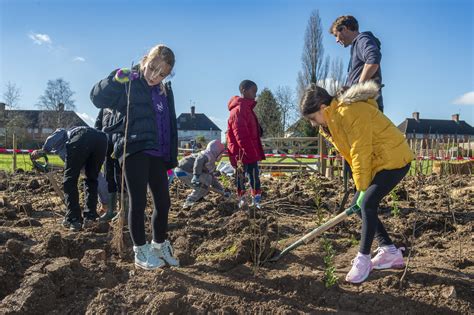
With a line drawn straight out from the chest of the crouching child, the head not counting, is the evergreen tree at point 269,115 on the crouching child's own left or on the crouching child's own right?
on the crouching child's own left

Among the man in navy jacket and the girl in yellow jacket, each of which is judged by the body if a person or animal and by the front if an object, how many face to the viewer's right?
0

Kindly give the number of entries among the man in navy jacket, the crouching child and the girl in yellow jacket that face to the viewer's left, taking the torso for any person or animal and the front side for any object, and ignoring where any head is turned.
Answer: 2

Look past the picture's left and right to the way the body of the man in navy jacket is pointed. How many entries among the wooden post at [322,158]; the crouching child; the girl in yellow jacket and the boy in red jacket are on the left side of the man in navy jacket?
1

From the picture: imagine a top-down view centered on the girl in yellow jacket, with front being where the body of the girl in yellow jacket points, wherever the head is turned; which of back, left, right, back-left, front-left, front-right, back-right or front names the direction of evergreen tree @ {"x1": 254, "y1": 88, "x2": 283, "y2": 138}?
right

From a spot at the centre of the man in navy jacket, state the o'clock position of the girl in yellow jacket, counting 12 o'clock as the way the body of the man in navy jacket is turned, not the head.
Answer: The girl in yellow jacket is roughly at 9 o'clock from the man in navy jacket.

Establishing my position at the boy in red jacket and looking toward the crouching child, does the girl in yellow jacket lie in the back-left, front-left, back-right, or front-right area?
back-left

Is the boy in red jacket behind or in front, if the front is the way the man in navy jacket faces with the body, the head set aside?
in front

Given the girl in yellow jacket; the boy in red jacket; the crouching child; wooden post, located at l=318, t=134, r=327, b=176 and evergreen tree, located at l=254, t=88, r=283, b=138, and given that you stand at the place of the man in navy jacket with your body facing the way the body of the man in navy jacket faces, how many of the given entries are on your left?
1

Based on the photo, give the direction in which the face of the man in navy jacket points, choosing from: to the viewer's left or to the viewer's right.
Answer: to the viewer's left

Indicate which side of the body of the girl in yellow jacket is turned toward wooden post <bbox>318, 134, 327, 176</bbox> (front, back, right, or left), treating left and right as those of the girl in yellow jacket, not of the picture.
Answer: right

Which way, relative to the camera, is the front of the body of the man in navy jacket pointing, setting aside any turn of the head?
to the viewer's left

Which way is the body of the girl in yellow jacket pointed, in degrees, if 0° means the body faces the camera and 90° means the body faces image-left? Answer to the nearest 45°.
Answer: approximately 90°
